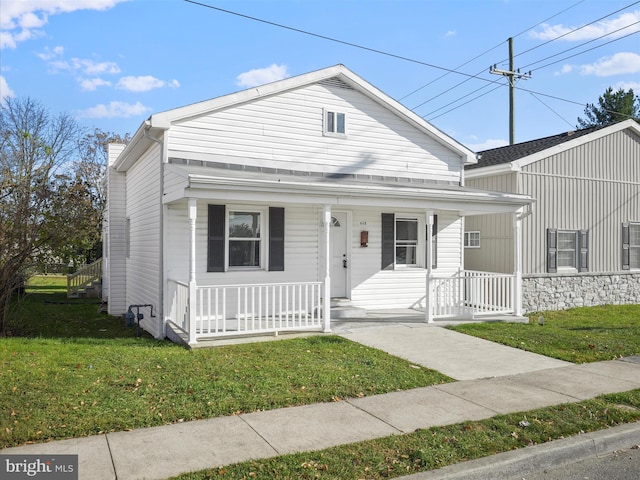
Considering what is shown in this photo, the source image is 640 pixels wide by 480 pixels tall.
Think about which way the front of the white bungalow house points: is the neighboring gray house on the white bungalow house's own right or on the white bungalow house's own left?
on the white bungalow house's own left

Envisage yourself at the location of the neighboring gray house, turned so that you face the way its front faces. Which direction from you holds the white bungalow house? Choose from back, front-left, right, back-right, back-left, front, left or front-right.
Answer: right

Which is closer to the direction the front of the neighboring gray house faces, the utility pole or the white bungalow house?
the white bungalow house

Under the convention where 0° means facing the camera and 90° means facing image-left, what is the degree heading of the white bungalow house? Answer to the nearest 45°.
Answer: approximately 315°

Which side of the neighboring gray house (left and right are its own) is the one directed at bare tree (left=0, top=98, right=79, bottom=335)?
right

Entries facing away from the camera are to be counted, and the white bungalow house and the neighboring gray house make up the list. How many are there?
0

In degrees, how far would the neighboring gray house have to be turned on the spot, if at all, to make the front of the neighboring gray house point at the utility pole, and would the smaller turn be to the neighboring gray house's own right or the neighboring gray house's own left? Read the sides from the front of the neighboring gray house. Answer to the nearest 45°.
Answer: approximately 135° to the neighboring gray house's own left

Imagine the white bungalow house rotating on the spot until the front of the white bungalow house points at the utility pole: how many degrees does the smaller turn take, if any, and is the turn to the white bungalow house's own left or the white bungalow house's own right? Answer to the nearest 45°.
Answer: approximately 90° to the white bungalow house's own left

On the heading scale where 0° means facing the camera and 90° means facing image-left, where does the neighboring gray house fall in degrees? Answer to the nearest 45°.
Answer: approximately 315°

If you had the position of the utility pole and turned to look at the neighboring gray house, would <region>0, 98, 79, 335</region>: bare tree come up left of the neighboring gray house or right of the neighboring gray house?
right
